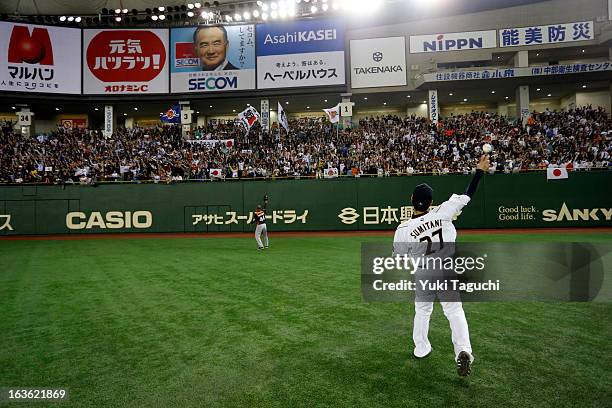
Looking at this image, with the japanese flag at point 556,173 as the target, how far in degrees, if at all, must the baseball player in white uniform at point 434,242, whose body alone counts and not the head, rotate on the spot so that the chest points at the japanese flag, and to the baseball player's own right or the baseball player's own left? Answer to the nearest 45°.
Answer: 0° — they already face it

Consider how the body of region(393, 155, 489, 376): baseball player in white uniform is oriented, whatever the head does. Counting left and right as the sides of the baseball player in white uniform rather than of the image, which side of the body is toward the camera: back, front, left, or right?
back

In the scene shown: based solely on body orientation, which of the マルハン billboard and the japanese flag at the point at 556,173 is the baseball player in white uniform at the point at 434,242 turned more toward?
the japanese flag

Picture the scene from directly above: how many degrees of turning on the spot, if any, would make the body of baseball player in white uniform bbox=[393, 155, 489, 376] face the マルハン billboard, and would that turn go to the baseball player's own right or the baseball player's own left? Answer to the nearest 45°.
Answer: approximately 45° to the baseball player's own left

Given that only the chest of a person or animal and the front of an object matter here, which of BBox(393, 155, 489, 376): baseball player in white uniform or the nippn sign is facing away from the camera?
the baseball player in white uniform

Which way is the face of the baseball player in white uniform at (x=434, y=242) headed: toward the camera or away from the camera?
away from the camera

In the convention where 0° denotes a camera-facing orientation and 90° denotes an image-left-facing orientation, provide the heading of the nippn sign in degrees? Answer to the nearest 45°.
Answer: approximately 0°

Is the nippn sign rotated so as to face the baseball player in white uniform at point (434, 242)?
yes

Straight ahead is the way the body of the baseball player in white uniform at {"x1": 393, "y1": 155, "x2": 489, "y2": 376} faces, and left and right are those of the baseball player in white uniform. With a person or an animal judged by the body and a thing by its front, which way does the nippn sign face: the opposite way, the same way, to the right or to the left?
the opposite way

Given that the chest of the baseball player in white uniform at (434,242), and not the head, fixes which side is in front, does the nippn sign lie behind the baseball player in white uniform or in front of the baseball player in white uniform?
in front

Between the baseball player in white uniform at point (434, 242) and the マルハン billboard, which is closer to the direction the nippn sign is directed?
the baseball player in white uniform

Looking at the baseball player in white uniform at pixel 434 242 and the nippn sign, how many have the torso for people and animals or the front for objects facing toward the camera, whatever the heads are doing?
1
